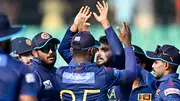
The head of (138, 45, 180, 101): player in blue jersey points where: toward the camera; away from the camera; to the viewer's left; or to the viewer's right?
to the viewer's left

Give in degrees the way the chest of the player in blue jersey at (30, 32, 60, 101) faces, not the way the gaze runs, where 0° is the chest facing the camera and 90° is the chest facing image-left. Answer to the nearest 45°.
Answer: approximately 315°

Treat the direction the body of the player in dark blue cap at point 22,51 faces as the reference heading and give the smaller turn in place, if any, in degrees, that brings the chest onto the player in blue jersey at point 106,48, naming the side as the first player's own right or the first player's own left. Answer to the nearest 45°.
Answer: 0° — they already face them

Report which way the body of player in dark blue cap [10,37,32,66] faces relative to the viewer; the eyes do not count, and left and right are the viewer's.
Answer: facing the viewer and to the right of the viewer

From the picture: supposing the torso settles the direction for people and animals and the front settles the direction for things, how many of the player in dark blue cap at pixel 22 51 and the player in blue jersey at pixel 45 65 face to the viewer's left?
0
